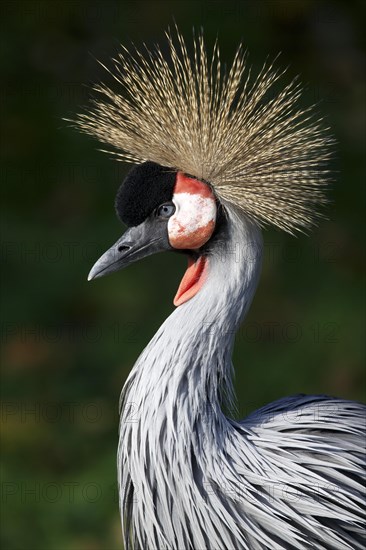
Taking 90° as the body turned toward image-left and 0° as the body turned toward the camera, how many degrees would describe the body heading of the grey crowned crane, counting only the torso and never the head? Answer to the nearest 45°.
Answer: approximately 90°
